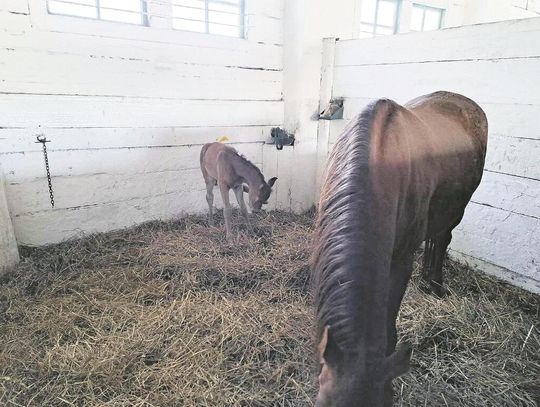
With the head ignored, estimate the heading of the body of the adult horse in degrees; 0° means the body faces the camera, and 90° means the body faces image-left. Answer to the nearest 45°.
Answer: approximately 45°

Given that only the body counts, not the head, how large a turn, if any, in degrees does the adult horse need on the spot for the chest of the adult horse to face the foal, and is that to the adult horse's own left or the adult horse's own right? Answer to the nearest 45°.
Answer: approximately 90° to the adult horse's own right

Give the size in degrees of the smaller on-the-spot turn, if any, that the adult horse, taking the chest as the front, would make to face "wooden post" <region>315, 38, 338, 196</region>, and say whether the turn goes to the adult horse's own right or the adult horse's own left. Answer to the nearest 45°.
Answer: approximately 135° to the adult horse's own right

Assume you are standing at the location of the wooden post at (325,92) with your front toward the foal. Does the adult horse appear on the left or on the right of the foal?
left

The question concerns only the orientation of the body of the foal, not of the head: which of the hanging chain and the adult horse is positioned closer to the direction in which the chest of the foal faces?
the adult horse

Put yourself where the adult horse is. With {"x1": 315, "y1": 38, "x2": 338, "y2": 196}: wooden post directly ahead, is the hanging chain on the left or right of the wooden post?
left

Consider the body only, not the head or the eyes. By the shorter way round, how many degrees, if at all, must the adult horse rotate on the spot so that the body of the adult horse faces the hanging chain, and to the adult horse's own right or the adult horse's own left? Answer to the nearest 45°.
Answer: approximately 45° to the adult horse's own right

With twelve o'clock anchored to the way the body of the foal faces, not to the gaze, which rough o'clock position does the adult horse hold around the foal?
The adult horse is roughly at 1 o'clock from the foal.
